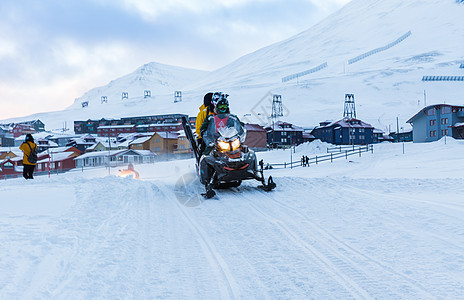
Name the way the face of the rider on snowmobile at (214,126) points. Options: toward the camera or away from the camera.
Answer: toward the camera

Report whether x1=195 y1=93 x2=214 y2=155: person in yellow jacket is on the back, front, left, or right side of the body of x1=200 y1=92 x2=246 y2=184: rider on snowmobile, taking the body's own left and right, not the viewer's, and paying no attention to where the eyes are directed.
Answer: back

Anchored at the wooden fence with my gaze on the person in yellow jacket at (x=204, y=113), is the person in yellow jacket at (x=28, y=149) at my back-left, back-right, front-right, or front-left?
front-right

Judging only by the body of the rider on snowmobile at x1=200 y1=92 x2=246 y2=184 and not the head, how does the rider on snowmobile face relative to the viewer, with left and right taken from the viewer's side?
facing the viewer

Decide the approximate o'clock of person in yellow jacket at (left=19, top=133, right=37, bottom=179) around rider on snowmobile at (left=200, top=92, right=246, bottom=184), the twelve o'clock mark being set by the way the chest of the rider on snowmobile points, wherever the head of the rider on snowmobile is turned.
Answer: The person in yellow jacket is roughly at 4 o'clock from the rider on snowmobile.

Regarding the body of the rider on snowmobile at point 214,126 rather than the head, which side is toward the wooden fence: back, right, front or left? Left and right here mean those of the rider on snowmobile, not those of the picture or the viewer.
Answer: back

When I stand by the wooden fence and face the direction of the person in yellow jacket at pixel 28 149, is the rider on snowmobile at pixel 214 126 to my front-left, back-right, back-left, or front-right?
front-left
